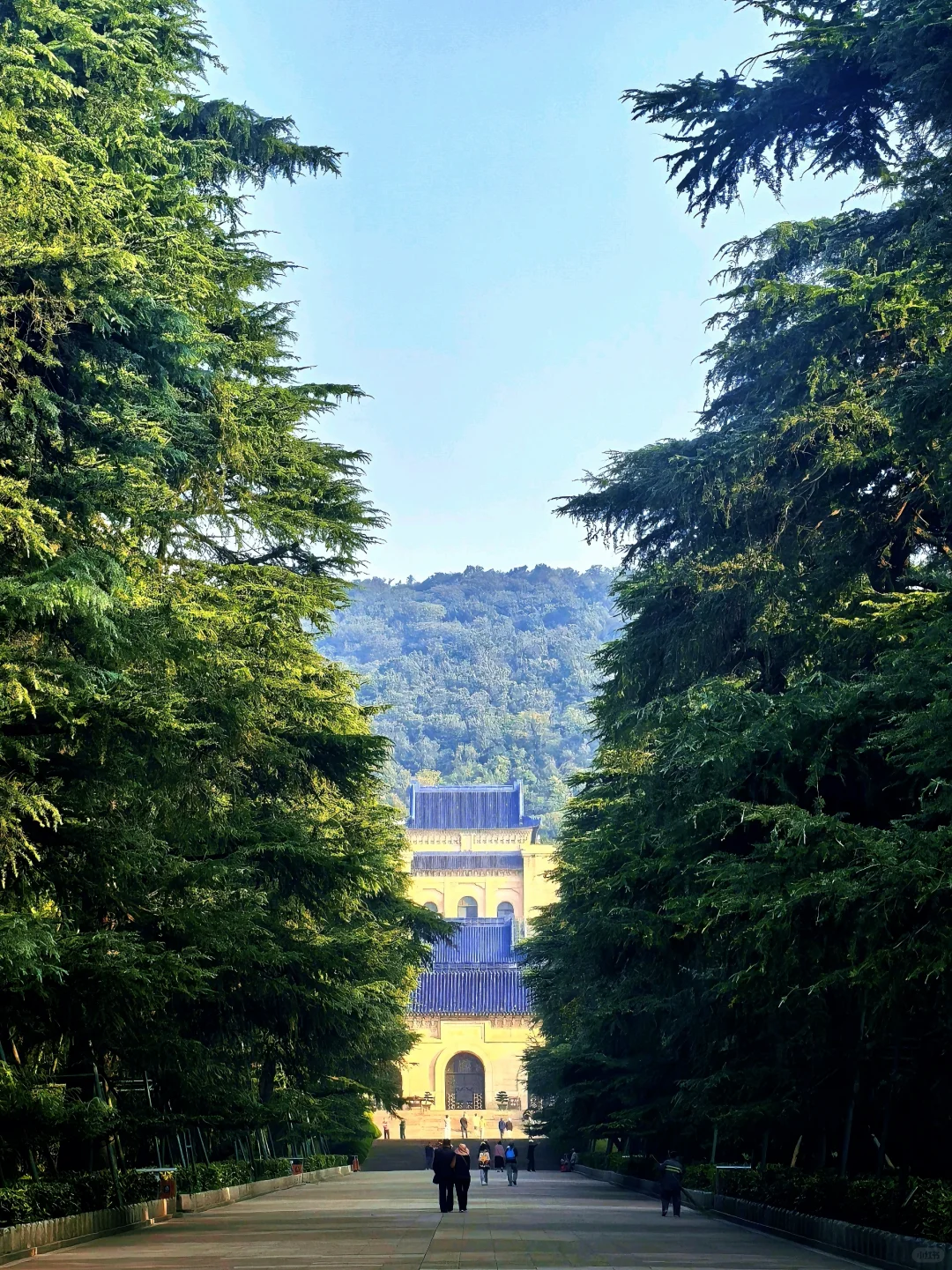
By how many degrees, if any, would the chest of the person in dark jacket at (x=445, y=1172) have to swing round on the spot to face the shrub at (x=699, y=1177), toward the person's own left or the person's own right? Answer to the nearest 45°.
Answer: approximately 45° to the person's own right

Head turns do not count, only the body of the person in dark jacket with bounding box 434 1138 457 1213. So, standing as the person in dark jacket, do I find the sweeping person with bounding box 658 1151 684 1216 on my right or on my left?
on my right

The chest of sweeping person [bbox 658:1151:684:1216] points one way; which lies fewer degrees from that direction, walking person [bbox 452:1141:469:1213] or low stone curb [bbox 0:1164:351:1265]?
the walking person

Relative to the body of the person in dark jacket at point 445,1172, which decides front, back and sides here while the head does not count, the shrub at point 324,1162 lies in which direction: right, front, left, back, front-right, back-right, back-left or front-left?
front

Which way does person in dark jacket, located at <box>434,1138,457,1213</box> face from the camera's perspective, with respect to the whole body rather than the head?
away from the camera

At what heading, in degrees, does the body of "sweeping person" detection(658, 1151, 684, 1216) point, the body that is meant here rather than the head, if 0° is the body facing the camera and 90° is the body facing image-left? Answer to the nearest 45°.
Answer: approximately 180°

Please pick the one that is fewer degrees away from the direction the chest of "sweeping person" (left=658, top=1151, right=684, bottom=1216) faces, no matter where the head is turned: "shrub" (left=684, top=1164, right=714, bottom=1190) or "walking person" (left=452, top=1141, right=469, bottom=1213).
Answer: the shrub

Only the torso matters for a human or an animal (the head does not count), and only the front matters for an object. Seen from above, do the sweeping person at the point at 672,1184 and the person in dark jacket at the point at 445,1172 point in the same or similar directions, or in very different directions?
same or similar directions

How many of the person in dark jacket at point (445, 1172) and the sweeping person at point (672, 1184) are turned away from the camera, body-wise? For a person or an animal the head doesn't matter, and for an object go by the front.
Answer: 2

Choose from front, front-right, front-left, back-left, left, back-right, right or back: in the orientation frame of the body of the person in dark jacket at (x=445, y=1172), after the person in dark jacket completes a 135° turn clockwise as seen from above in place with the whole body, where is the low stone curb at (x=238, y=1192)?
back

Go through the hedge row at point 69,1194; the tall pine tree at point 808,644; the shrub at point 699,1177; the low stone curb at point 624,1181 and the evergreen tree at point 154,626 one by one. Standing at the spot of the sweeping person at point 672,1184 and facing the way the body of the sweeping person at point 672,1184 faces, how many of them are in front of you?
2
